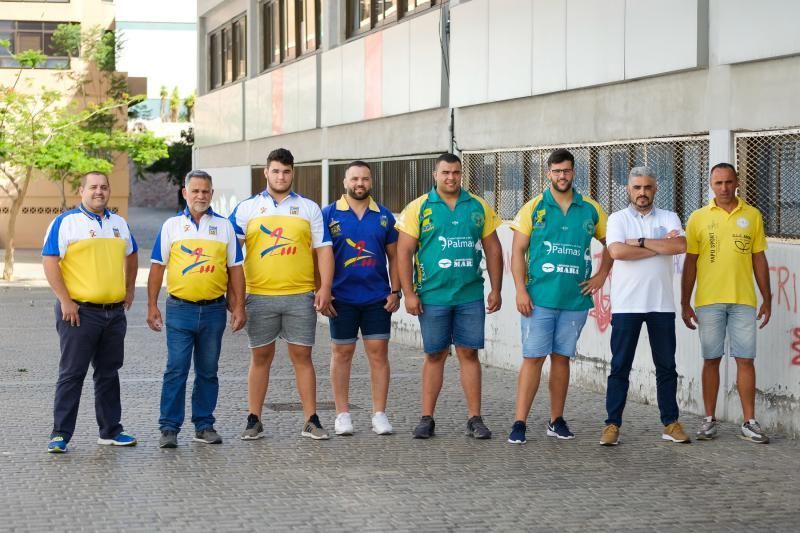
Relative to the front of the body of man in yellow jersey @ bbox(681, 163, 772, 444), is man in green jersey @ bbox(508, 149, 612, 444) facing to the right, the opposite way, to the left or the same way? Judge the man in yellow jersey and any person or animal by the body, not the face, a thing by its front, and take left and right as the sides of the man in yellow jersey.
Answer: the same way

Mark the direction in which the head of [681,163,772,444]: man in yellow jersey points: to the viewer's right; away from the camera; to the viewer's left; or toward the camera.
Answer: toward the camera

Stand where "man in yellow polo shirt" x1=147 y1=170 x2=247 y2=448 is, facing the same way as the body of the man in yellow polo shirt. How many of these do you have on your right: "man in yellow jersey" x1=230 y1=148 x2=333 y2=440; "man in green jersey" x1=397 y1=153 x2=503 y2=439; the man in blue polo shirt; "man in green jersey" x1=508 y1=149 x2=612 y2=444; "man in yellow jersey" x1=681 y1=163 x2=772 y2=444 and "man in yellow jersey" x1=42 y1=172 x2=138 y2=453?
1

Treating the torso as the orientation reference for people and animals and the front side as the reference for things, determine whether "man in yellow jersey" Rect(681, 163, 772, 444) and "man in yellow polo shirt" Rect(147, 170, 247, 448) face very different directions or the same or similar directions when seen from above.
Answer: same or similar directions

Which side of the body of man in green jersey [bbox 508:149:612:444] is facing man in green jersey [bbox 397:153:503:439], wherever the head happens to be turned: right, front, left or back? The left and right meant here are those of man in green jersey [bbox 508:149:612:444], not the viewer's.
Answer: right

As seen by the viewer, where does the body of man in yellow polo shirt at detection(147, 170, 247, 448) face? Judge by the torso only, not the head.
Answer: toward the camera

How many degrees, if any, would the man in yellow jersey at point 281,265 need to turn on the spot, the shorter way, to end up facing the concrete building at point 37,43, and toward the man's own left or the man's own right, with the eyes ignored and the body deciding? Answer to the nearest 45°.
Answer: approximately 180°

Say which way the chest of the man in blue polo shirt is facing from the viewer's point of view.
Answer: toward the camera

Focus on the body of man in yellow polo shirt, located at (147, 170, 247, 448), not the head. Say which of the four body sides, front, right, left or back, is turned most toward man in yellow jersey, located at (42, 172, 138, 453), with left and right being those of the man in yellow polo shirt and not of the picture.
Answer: right

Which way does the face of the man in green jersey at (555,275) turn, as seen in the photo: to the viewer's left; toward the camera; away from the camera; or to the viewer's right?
toward the camera

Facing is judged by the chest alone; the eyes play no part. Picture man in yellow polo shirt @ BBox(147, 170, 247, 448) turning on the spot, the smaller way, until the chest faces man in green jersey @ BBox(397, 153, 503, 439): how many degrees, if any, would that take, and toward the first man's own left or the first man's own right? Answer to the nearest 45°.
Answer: approximately 90° to the first man's own left

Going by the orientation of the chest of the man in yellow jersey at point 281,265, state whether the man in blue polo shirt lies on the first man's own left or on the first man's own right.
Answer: on the first man's own left

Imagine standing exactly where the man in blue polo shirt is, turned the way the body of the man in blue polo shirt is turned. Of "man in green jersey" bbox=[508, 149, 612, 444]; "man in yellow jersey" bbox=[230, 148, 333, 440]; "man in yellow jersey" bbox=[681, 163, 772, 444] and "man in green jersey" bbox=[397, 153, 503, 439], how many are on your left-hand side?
3

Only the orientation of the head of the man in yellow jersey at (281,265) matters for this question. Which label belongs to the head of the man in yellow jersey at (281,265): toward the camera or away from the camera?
toward the camera

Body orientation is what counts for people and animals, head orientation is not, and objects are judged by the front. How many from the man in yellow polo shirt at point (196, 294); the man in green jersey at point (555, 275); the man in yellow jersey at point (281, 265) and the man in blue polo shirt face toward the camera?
4

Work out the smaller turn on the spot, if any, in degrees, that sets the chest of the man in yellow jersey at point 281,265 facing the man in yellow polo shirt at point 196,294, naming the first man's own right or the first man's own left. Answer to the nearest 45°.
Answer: approximately 90° to the first man's own right

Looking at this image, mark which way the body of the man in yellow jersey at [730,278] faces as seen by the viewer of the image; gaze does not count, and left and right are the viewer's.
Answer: facing the viewer
